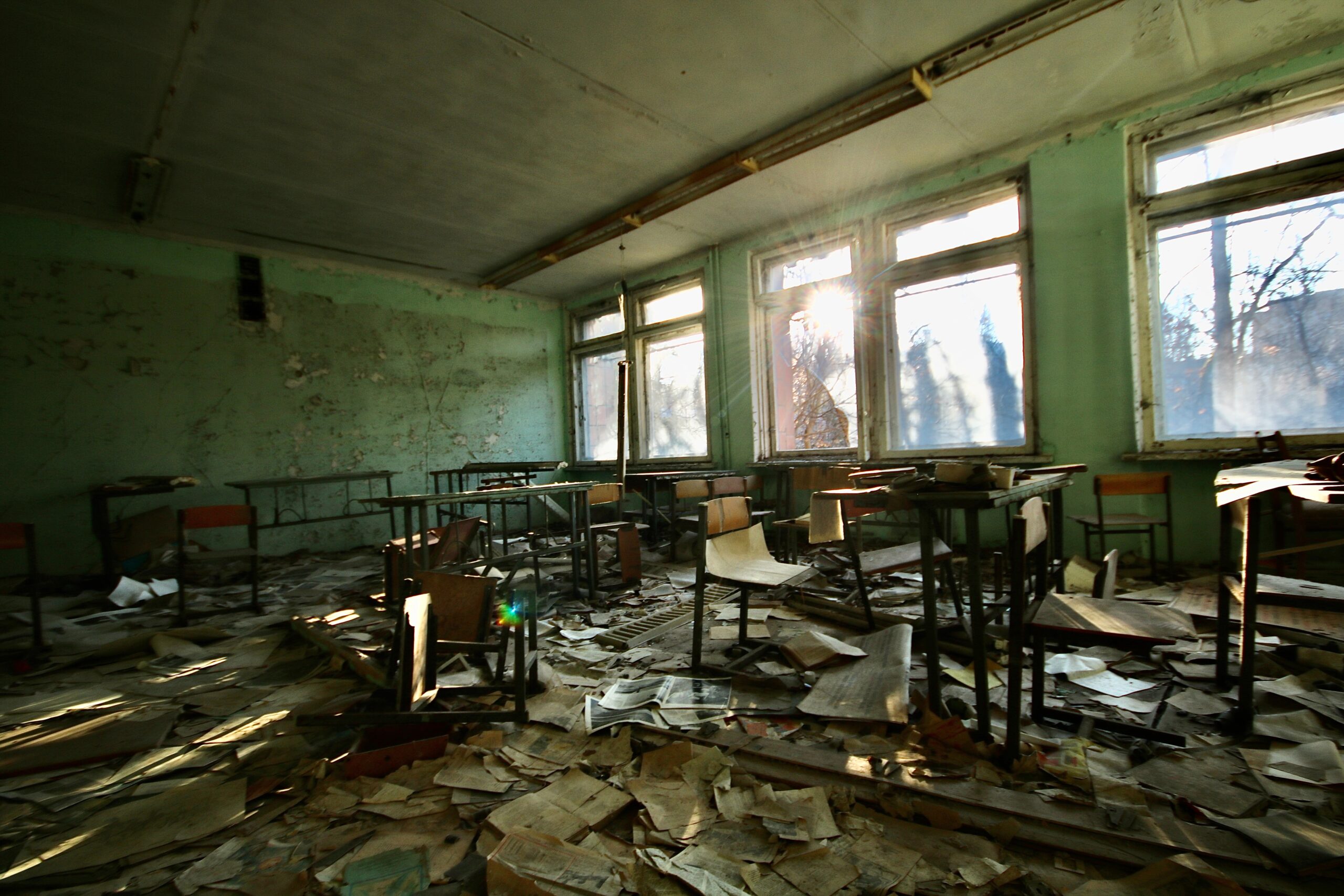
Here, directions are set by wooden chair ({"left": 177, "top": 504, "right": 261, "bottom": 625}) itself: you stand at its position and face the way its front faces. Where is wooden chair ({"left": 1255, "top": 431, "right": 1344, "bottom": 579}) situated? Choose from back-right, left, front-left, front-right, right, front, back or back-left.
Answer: back-right

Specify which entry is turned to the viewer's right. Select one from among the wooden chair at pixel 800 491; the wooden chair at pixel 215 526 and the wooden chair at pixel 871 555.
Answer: the wooden chair at pixel 871 555

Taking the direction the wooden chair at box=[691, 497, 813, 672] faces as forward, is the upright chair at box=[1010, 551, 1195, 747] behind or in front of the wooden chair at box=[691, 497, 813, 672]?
in front

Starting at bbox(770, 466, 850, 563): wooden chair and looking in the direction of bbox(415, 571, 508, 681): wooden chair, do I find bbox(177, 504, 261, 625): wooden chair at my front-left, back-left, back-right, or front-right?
front-right

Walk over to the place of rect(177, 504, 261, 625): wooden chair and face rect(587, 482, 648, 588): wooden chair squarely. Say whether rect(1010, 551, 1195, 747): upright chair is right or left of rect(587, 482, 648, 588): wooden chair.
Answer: right

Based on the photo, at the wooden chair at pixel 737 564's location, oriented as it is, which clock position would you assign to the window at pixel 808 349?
The window is roughly at 8 o'clock from the wooden chair.

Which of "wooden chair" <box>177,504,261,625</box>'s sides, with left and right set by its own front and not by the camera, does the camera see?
back

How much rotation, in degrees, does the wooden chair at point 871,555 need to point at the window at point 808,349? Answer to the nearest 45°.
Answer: approximately 90° to its left

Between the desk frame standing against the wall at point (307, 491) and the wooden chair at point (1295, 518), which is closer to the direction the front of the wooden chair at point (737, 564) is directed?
the wooden chair

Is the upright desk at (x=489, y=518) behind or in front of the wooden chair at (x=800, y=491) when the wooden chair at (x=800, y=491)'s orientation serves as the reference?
in front
